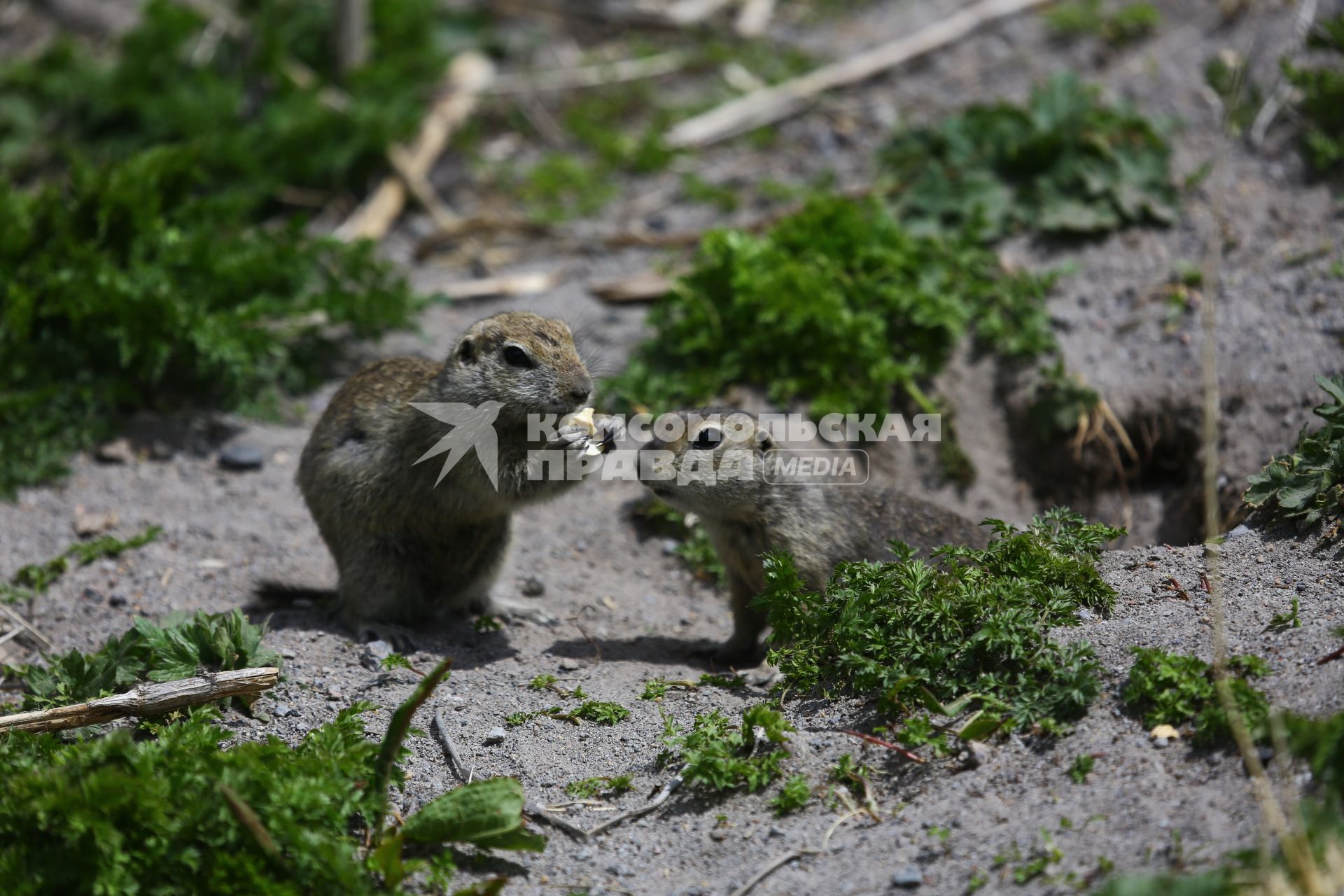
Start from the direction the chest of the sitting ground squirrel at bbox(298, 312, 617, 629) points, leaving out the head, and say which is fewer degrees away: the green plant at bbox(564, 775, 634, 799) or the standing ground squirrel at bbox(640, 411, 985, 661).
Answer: the standing ground squirrel

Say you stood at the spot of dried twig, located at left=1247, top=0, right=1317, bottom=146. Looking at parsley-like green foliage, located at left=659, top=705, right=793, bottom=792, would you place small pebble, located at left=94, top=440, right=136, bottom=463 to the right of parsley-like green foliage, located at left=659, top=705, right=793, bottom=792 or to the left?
right

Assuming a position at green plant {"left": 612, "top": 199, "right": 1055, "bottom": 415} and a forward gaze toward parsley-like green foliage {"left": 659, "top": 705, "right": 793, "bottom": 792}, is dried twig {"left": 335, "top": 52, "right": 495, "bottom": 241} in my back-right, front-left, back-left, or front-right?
back-right

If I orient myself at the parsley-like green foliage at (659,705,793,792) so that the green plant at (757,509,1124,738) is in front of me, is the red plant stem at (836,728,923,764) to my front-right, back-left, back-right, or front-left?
front-right

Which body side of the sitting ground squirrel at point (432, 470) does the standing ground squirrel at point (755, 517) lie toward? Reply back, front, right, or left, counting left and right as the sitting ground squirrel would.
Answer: front

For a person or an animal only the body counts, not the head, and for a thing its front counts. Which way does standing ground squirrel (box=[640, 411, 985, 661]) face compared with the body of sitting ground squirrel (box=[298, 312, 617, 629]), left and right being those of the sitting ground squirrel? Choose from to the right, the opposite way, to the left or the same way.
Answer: the opposite way
